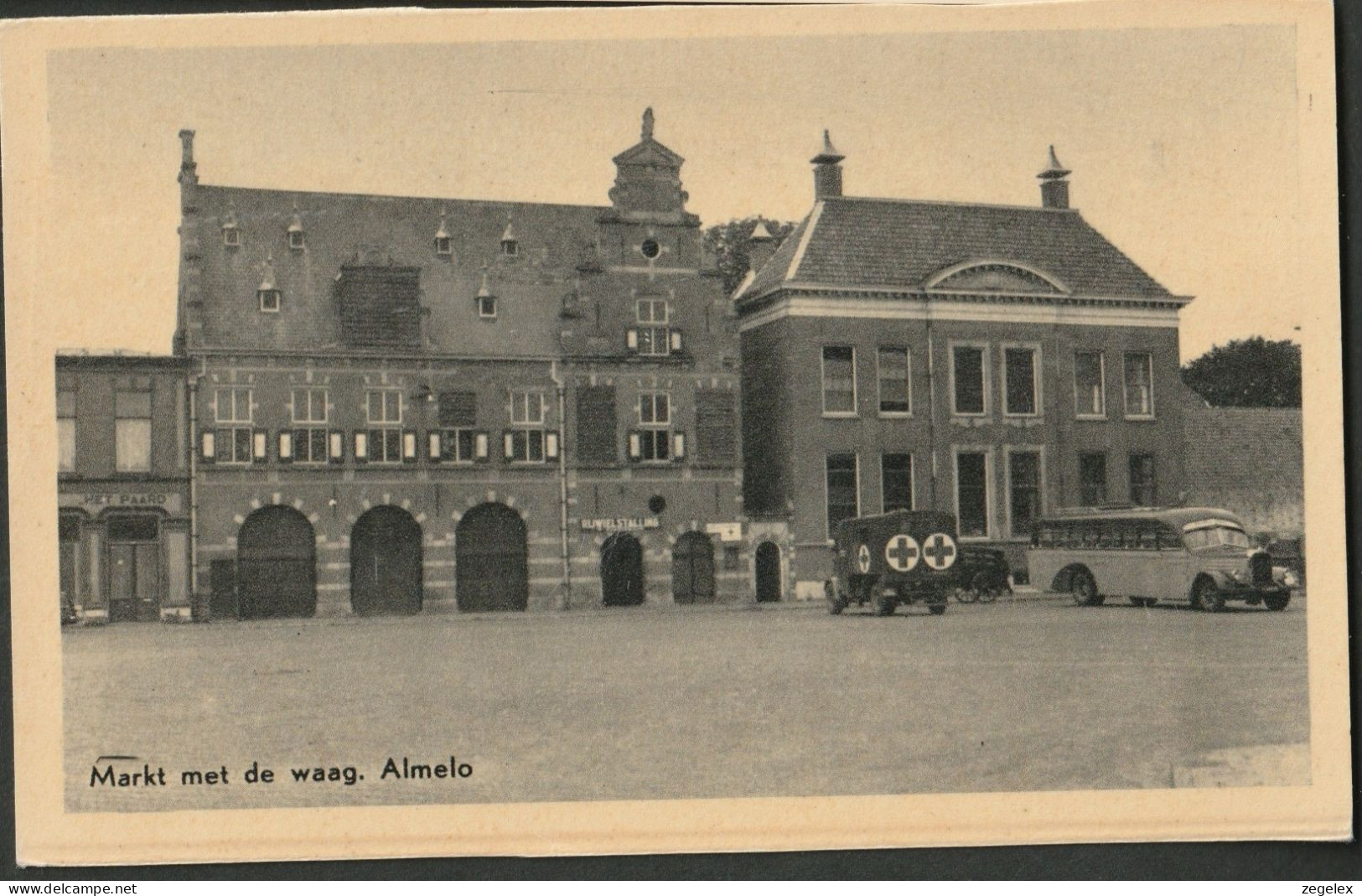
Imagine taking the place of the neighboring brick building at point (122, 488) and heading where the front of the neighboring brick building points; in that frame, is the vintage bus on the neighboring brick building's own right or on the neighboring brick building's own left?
on the neighboring brick building's own left

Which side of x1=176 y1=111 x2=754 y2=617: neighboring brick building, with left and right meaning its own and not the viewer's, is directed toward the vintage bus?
left

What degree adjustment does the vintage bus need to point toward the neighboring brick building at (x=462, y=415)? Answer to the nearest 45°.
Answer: approximately 135° to its right
